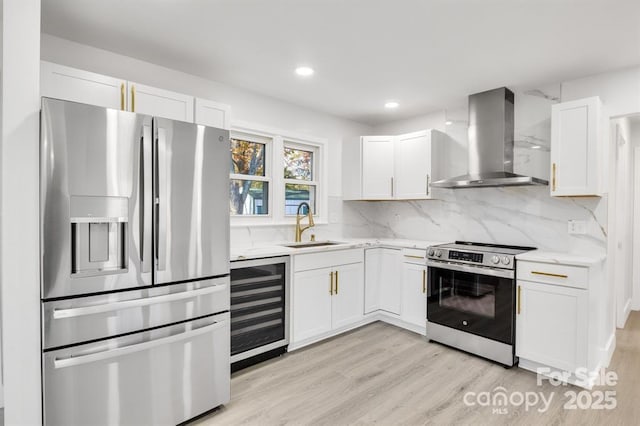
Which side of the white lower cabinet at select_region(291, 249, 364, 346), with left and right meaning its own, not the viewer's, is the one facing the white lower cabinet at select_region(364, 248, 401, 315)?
left

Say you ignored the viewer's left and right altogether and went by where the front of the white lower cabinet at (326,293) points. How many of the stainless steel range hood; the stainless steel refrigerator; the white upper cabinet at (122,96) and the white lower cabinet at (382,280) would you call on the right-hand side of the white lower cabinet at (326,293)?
2

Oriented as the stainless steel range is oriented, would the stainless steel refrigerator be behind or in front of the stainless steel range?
in front

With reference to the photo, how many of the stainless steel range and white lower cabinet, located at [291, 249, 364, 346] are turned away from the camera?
0

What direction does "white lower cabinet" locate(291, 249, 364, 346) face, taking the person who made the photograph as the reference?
facing the viewer and to the right of the viewer

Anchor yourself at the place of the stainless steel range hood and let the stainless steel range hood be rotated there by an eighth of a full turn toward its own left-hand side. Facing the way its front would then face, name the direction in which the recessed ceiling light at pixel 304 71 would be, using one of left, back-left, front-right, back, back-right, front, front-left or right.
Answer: front-right

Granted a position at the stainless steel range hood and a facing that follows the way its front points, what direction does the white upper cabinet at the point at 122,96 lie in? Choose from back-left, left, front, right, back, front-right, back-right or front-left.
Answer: front

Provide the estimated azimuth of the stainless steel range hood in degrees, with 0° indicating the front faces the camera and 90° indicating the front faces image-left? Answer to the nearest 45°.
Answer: approximately 45°
